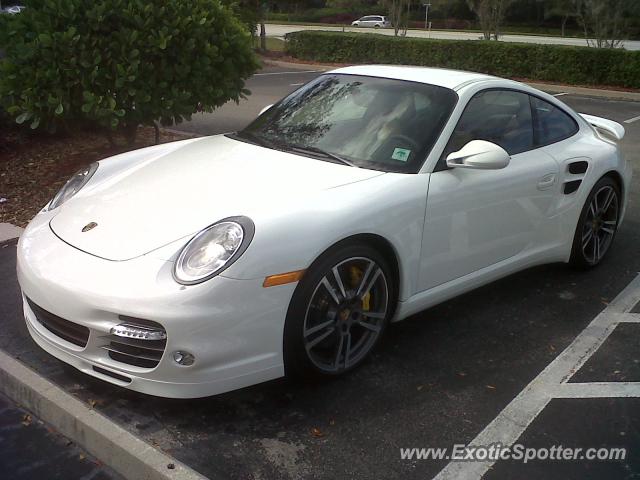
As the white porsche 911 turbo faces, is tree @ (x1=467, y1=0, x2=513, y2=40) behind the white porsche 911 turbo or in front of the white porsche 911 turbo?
behind

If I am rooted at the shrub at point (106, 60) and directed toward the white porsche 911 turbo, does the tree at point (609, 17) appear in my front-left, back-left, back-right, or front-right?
back-left

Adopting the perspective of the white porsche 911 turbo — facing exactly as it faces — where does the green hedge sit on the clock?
The green hedge is roughly at 5 o'clock from the white porsche 911 turbo.

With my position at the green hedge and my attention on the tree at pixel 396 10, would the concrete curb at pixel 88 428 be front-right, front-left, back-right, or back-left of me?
back-left

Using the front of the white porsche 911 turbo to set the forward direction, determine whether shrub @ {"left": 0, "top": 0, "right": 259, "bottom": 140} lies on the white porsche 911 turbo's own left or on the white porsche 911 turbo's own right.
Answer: on the white porsche 911 turbo's own right

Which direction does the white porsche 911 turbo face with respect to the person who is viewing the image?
facing the viewer and to the left of the viewer

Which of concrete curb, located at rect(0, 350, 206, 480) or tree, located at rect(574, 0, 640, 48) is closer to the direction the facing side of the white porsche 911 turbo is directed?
the concrete curb

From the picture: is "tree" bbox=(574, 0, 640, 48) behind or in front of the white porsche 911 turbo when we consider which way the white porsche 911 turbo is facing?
behind

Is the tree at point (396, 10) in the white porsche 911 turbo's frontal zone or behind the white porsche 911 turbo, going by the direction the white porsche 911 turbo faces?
behind

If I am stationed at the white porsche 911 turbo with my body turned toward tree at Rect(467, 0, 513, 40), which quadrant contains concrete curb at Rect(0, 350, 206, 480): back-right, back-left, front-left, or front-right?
back-left

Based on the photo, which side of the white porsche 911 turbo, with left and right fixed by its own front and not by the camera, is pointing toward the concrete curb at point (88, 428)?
front
